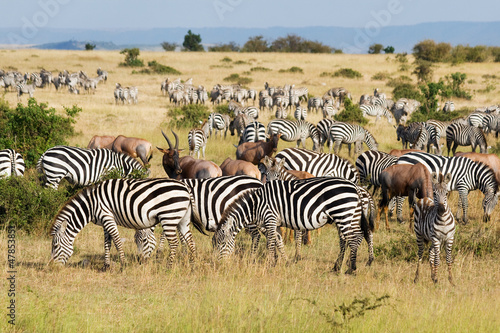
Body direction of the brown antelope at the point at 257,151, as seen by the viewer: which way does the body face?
to the viewer's right

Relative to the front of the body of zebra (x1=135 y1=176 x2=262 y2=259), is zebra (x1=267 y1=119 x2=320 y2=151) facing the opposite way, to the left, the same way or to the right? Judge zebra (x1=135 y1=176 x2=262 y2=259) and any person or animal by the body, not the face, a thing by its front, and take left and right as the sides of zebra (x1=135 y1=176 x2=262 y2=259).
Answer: the opposite way

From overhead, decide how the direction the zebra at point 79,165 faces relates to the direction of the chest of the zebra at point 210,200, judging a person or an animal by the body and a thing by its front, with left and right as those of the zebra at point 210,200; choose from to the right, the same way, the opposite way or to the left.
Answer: the opposite way

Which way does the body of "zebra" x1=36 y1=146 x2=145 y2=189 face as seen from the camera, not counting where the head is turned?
to the viewer's right

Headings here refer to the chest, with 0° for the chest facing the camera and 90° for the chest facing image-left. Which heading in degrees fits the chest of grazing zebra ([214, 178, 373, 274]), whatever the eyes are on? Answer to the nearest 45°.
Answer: approximately 90°

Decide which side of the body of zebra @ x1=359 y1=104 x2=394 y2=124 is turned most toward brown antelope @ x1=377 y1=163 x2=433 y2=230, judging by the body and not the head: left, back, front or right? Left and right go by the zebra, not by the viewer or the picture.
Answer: right

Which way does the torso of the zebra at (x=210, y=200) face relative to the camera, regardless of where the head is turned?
to the viewer's left

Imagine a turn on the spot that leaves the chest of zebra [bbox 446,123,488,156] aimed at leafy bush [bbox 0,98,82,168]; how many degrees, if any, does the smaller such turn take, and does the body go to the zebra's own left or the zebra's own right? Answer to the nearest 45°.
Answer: approximately 135° to the zebra's own right

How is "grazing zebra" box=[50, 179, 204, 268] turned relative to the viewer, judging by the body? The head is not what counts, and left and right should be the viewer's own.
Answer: facing to the left of the viewer
